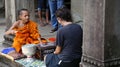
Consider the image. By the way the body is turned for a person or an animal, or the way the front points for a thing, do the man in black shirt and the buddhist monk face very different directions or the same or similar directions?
very different directions

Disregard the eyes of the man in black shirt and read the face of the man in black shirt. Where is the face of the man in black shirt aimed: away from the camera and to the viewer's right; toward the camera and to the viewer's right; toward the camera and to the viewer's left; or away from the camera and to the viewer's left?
away from the camera and to the viewer's left

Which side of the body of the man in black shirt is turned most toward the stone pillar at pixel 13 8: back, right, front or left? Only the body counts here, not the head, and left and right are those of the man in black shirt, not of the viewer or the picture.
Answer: front

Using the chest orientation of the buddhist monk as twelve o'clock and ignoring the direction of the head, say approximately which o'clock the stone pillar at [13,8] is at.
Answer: The stone pillar is roughly at 7 o'clock from the buddhist monk.

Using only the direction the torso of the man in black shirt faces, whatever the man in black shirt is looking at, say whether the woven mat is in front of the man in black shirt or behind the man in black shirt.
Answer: in front

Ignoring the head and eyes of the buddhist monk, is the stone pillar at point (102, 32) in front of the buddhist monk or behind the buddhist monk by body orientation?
in front

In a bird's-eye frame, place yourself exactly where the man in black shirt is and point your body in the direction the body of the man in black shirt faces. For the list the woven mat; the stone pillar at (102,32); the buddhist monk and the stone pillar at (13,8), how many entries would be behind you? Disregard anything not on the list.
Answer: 1

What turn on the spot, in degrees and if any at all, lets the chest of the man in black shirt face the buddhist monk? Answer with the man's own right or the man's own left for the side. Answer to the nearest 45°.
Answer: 0° — they already face them

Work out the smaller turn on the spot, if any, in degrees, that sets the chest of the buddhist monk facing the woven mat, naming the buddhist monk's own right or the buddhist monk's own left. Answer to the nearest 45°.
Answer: approximately 45° to the buddhist monk's own right

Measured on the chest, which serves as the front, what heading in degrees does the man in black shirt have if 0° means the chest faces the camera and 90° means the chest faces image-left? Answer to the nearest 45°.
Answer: approximately 135°
